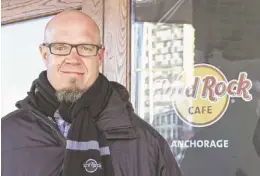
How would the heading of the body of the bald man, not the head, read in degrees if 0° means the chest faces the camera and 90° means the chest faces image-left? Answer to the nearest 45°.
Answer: approximately 0°

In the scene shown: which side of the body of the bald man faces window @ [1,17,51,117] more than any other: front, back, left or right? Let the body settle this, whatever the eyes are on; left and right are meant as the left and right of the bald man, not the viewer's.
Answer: back
